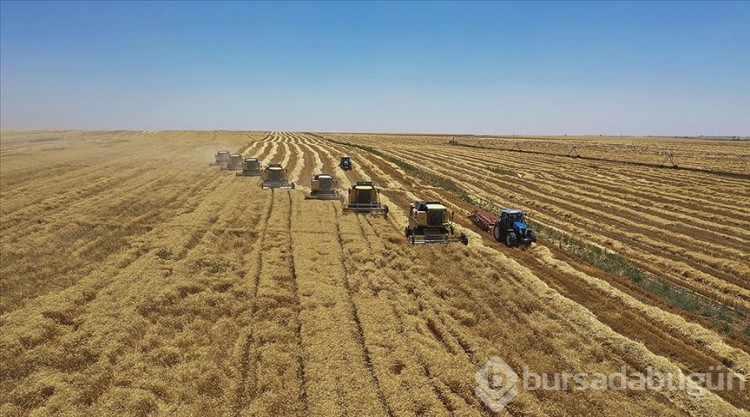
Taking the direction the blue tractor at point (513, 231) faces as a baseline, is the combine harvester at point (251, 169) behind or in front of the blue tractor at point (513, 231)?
behind

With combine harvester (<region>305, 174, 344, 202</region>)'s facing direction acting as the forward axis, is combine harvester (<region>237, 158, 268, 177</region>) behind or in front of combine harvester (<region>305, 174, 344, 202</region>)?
behind

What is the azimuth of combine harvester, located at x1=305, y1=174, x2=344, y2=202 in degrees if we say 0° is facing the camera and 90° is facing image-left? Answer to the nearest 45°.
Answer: approximately 0°

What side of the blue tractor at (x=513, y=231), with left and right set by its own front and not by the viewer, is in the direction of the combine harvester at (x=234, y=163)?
back

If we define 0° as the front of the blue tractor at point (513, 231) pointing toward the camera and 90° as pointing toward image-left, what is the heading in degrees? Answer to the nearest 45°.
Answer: approximately 315°

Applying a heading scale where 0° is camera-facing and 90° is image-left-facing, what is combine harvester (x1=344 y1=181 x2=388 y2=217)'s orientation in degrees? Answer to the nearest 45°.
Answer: approximately 0°

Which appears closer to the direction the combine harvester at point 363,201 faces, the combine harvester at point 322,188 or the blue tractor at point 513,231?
the blue tractor

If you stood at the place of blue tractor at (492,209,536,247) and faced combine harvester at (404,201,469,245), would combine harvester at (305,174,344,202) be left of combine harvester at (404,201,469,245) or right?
right

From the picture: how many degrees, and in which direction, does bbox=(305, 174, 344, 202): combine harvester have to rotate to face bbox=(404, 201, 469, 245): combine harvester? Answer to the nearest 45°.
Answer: approximately 45° to its left

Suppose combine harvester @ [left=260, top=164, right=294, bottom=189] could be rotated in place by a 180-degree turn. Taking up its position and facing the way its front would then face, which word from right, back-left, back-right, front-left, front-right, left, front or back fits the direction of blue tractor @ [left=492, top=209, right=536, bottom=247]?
back-right

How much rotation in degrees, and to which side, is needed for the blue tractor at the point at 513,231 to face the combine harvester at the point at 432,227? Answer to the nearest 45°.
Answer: approximately 90° to its right

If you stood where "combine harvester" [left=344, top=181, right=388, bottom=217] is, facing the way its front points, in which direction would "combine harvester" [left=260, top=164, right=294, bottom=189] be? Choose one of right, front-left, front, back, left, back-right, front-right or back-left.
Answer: back-right

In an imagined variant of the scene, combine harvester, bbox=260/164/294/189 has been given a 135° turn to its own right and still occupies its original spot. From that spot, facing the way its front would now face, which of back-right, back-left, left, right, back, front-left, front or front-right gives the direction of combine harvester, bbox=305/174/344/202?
back
